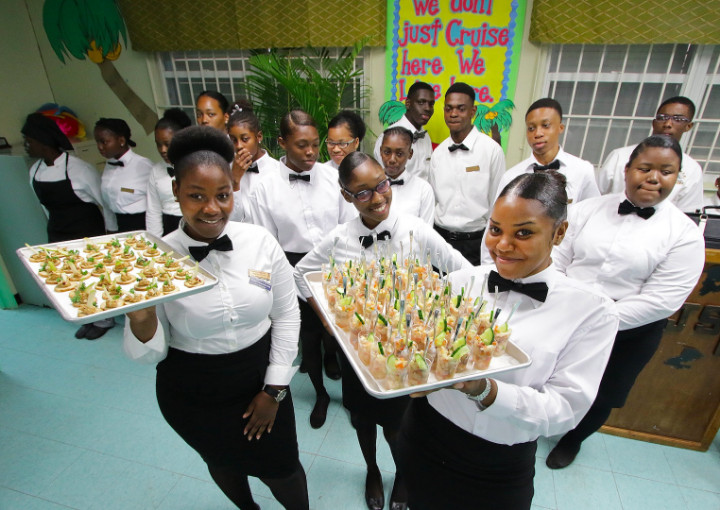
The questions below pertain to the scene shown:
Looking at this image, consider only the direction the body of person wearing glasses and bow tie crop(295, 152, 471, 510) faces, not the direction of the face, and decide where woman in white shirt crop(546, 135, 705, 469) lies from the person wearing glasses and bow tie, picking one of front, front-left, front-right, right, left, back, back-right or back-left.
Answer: left

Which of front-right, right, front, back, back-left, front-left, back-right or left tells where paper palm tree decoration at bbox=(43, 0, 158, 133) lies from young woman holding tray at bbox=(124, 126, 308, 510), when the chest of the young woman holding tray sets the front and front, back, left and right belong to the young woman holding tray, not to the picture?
back

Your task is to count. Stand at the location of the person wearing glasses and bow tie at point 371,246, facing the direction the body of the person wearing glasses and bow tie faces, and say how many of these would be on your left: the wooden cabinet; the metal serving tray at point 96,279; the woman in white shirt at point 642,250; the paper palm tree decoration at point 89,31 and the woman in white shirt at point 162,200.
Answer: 2

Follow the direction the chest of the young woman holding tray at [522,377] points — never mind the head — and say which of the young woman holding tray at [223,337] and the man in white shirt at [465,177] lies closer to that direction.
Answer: the young woman holding tray

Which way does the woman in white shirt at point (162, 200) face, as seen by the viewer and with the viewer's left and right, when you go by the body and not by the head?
facing the viewer and to the right of the viewer

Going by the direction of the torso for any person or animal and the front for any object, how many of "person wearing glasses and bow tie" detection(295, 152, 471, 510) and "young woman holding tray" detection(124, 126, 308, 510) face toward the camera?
2

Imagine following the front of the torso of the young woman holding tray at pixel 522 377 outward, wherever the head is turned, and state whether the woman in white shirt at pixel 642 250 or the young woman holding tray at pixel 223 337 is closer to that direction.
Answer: the young woman holding tray

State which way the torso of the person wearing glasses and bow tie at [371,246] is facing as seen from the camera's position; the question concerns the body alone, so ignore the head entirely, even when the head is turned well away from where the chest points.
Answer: toward the camera

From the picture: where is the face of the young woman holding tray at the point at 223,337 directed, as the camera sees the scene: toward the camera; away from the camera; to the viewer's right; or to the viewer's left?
toward the camera

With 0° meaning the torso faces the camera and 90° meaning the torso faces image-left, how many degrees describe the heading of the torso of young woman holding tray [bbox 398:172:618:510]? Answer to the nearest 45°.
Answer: approximately 45°

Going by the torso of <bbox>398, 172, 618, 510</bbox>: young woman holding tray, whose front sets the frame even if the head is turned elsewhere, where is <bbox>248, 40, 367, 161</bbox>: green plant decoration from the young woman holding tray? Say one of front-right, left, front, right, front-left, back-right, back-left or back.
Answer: right

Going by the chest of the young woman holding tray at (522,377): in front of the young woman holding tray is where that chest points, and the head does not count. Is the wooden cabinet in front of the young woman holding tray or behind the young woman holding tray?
behind

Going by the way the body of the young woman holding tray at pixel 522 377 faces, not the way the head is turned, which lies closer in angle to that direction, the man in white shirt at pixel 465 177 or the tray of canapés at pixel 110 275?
the tray of canapés
